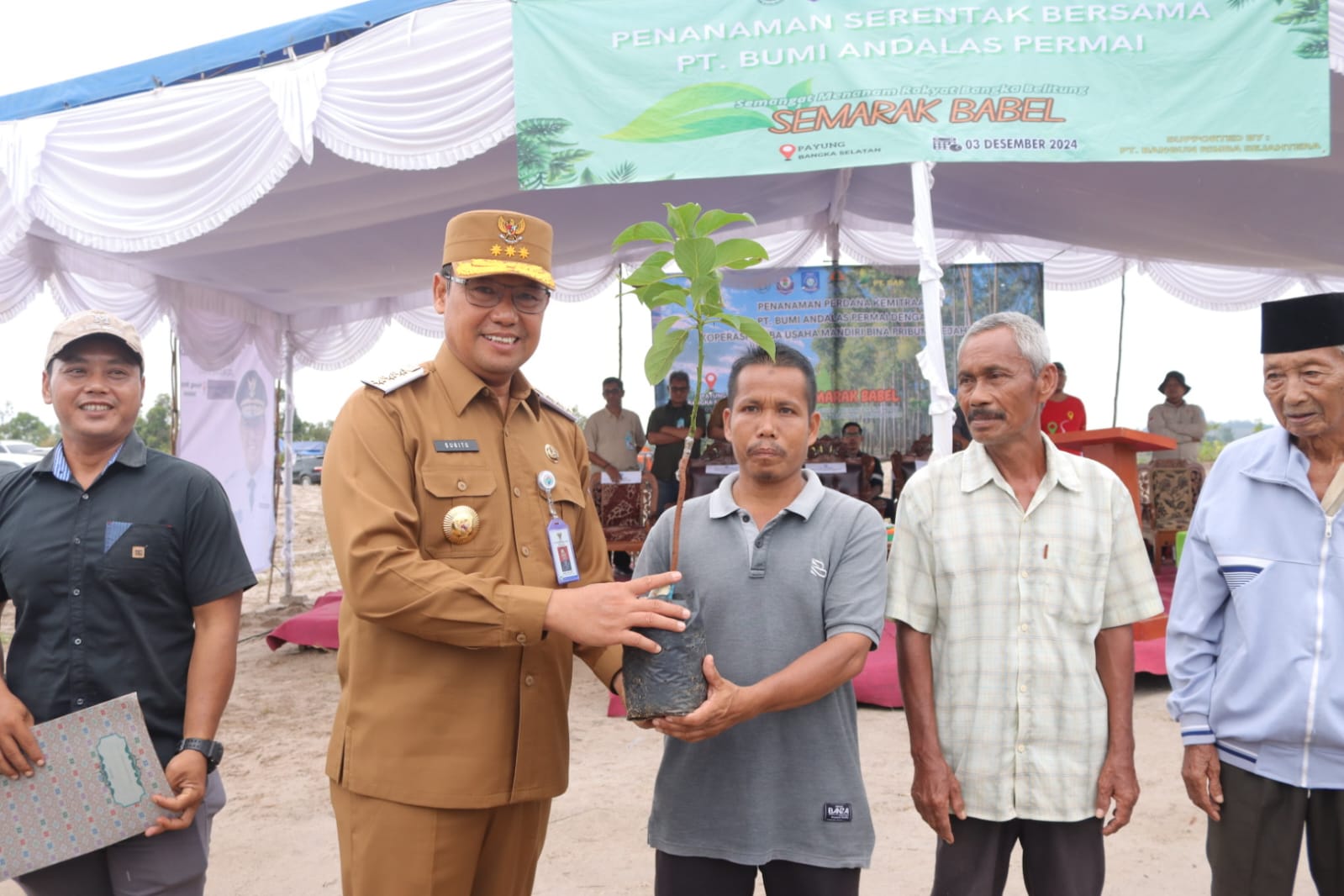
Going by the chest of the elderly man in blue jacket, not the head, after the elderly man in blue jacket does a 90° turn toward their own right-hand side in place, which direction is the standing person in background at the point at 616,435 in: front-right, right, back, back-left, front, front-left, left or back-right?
front-right

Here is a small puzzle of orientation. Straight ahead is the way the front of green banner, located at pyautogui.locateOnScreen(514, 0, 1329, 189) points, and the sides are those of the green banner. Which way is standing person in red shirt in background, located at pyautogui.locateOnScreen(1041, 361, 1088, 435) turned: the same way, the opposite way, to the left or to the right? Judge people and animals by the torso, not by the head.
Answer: the same way

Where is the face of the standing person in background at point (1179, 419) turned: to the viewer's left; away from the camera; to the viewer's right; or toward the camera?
toward the camera

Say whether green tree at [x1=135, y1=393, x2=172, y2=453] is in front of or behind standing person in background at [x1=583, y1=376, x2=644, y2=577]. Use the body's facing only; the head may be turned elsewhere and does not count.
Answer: behind

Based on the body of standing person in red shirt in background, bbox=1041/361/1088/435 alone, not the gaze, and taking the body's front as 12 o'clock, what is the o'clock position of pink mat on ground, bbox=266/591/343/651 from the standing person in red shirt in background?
The pink mat on ground is roughly at 2 o'clock from the standing person in red shirt in background.

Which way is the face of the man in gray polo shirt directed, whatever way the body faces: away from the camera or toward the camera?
toward the camera

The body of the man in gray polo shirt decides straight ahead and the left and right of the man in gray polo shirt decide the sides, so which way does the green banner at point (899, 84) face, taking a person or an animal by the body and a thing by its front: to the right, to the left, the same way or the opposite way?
the same way

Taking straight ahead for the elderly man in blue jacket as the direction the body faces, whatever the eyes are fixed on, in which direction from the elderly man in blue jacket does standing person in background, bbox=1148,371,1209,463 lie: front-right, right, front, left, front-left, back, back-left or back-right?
back

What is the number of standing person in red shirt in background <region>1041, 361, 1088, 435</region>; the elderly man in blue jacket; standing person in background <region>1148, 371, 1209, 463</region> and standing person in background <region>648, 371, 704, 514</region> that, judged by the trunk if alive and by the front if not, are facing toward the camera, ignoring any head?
4

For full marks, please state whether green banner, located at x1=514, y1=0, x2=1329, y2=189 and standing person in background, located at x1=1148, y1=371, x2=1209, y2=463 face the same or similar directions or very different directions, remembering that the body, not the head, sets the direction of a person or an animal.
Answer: same or similar directions

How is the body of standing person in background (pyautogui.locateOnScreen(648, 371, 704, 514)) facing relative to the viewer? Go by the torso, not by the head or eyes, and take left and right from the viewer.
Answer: facing the viewer

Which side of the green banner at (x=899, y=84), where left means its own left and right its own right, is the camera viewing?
front

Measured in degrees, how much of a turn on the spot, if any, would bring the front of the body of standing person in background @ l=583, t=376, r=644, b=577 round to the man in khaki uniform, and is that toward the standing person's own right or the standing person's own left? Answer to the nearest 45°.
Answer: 0° — they already face them

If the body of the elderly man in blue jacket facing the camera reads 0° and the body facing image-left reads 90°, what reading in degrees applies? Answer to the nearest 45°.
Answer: approximately 0°

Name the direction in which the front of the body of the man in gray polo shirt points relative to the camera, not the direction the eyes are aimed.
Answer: toward the camera
